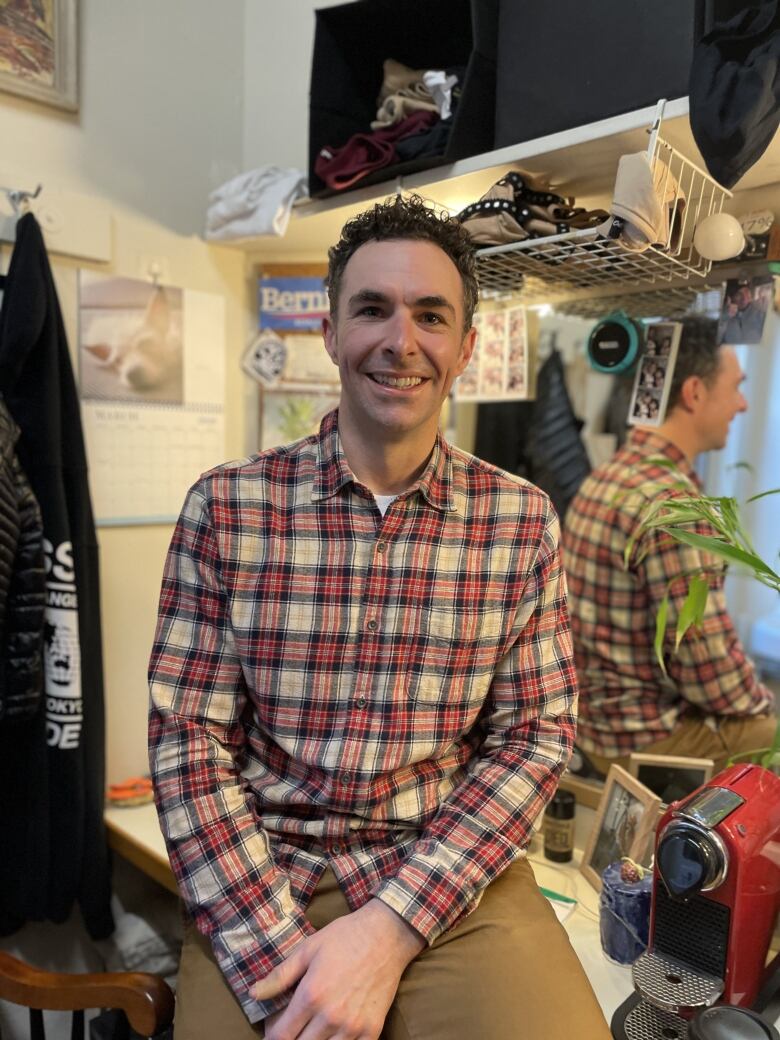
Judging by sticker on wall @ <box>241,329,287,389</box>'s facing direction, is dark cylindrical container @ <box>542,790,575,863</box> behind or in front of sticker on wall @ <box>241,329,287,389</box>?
in front

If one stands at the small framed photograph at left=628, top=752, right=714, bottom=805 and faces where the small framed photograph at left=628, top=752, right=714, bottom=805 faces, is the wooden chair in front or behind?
in front

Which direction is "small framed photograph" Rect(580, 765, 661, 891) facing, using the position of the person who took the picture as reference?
facing the viewer and to the left of the viewer

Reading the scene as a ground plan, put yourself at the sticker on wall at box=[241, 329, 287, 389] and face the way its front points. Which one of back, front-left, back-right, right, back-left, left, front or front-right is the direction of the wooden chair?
front

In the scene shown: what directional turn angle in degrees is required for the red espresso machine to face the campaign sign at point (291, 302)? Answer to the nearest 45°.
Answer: approximately 90° to its right

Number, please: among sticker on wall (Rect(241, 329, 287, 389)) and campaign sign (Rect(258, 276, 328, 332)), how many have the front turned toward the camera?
2

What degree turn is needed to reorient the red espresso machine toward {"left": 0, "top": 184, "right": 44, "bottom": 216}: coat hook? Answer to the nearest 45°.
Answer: approximately 45° to its right

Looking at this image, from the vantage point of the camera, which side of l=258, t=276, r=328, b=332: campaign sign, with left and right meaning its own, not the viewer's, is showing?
front

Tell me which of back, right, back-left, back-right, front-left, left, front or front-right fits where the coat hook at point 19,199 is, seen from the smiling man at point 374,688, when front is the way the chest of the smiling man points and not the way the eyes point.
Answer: back-right
